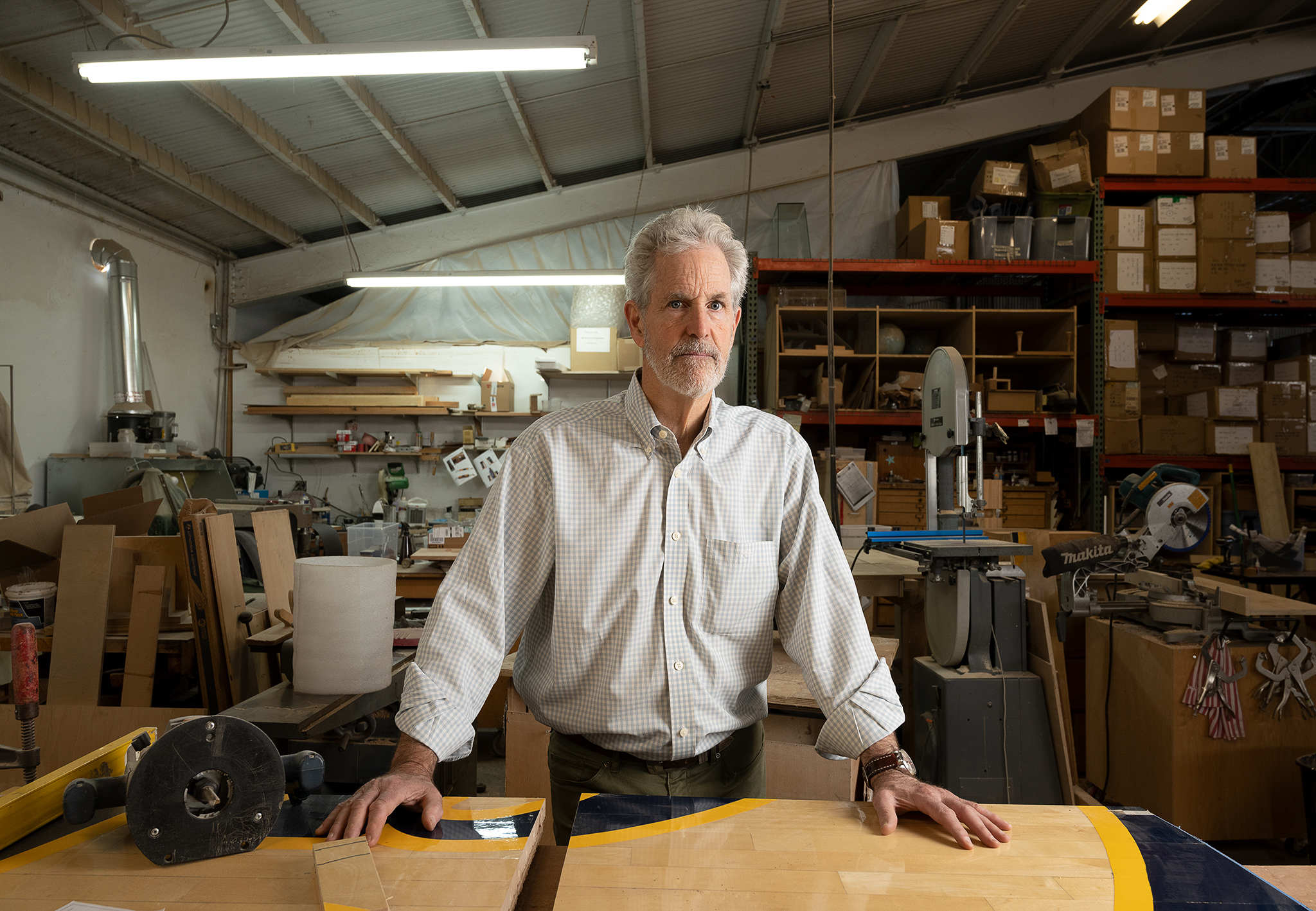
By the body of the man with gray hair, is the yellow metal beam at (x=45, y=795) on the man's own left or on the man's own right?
on the man's own right

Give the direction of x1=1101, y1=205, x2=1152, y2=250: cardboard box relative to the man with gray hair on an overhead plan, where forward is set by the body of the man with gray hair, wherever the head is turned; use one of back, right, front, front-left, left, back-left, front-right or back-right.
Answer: back-left

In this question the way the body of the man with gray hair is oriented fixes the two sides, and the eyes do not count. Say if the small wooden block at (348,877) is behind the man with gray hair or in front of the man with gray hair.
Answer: in front

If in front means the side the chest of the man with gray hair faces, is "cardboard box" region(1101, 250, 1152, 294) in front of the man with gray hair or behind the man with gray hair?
behind

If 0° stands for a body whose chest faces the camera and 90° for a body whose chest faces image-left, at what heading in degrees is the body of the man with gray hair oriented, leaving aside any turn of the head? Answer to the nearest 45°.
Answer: approximately 0°

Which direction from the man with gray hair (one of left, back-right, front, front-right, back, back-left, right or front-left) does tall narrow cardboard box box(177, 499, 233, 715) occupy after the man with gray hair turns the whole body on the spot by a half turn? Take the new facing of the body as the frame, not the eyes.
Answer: front-left

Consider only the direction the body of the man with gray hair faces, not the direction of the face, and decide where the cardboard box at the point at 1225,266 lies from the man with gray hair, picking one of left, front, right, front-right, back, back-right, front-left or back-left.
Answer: back-left

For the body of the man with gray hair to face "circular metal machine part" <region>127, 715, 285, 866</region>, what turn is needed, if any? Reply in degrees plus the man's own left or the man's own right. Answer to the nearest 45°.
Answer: approximately 45° to the man's own right

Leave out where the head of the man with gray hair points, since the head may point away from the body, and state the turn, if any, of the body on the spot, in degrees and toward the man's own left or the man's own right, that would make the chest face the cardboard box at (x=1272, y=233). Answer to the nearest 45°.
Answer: approximately 135° to the man's own left

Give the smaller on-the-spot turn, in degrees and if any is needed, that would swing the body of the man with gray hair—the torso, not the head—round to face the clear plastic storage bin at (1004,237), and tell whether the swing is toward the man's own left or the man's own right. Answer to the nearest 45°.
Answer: approximately 135° to the man's own left
